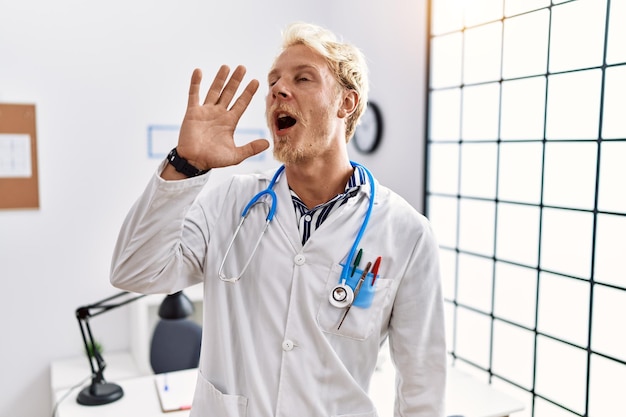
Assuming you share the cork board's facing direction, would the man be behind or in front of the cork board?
in front

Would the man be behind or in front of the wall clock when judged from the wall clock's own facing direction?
in front

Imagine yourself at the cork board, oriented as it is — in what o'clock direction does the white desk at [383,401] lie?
The white desk is roughly at 11 o'clock from the cork board.

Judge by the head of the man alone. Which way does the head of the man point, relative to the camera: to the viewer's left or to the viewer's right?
to the viewer's left

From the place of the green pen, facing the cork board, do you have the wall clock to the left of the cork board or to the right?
right

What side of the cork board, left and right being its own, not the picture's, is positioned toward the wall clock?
left

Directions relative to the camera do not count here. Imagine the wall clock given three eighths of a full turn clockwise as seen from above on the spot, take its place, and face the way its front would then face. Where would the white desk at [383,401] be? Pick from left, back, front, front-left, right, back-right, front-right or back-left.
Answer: back

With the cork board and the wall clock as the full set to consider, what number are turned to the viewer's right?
0

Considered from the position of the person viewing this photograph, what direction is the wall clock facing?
facing the viewer and to the left of the viewer

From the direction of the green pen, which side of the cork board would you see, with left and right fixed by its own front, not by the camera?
front

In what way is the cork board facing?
toward the camera

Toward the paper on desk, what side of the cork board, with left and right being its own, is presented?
front

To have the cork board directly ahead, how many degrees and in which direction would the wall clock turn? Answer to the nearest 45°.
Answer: approximately 45° to its right
